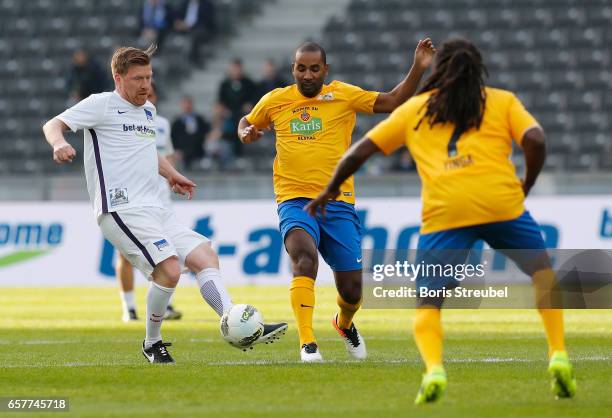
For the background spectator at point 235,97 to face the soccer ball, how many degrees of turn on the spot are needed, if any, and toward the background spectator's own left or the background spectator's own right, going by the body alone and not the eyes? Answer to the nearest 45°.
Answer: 0° — they already face it

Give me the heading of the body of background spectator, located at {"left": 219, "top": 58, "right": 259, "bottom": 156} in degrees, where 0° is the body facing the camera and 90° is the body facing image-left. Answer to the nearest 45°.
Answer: approximately 0°

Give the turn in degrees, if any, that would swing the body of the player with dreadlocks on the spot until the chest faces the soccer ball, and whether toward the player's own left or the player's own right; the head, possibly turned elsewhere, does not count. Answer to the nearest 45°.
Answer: approximately 45° to the player's own left

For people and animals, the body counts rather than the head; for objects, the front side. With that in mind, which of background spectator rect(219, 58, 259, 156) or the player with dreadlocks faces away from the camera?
the player with dreadlocks

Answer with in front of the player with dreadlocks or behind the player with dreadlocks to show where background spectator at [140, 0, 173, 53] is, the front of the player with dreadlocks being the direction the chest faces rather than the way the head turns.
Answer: in front

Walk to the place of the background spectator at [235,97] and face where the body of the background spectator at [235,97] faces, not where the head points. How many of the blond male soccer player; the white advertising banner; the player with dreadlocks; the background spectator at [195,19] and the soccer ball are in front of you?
4

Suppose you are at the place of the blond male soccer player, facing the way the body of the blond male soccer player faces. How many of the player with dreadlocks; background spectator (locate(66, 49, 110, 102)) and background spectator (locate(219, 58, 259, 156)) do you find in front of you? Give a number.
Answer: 1

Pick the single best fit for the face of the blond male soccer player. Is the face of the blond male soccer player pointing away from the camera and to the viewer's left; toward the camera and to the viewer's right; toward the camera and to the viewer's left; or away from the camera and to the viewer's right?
toward the camera and to the viewer's right

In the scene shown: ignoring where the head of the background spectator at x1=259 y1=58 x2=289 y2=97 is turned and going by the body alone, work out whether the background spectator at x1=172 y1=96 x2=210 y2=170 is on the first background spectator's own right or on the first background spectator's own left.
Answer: on the first background spectator's own right

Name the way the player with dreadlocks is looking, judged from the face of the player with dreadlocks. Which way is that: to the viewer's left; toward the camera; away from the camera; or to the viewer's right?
away from the camera
